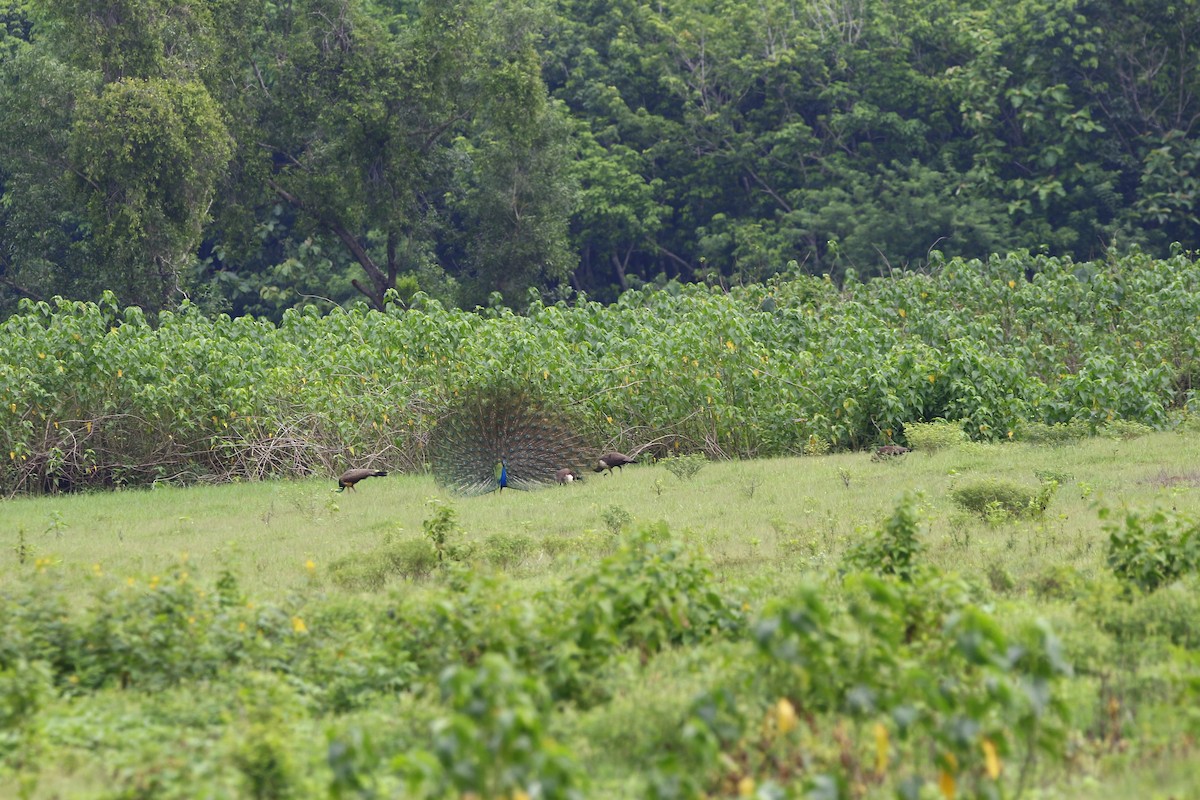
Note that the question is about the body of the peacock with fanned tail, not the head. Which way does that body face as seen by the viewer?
toward the camera

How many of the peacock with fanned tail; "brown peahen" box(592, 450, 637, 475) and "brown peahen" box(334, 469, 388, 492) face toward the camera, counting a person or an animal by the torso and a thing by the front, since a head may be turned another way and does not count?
1

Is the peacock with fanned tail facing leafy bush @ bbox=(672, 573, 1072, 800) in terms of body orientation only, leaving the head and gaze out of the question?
yes

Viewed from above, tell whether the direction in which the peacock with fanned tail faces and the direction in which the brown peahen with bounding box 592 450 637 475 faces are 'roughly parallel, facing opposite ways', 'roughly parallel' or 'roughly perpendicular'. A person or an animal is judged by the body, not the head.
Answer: roughly perpendicular

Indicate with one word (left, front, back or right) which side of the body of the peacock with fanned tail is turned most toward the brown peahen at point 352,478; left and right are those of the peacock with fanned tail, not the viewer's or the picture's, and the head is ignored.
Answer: right

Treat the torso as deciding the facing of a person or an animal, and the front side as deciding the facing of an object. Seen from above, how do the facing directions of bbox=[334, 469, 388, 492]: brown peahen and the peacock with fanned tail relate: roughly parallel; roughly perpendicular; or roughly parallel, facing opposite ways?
roughly perpendicular

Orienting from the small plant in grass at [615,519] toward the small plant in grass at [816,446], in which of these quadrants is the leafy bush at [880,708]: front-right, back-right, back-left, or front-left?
back-right

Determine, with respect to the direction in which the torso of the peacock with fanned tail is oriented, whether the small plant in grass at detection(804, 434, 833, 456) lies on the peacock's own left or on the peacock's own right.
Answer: on the peacock's own left
